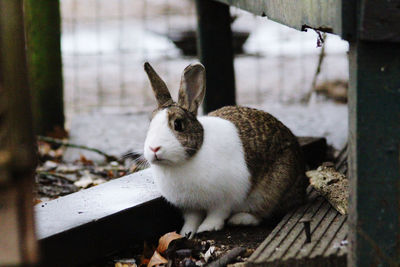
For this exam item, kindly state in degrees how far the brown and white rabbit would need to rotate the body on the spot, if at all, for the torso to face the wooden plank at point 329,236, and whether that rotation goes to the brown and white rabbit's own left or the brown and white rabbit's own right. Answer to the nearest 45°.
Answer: approximately 90° to the brown and white rabbit's own left

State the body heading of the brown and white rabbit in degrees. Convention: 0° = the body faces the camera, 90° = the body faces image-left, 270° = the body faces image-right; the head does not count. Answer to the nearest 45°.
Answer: approximately 45°

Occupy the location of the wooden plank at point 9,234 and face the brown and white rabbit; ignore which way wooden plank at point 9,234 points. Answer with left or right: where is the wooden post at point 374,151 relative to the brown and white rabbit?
right

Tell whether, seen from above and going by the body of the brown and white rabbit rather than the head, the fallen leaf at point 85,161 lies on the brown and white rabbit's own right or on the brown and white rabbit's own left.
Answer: on the brown and white rabbit's own right

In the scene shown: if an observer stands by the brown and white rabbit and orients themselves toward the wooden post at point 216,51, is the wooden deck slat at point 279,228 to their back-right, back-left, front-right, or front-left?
back-right
